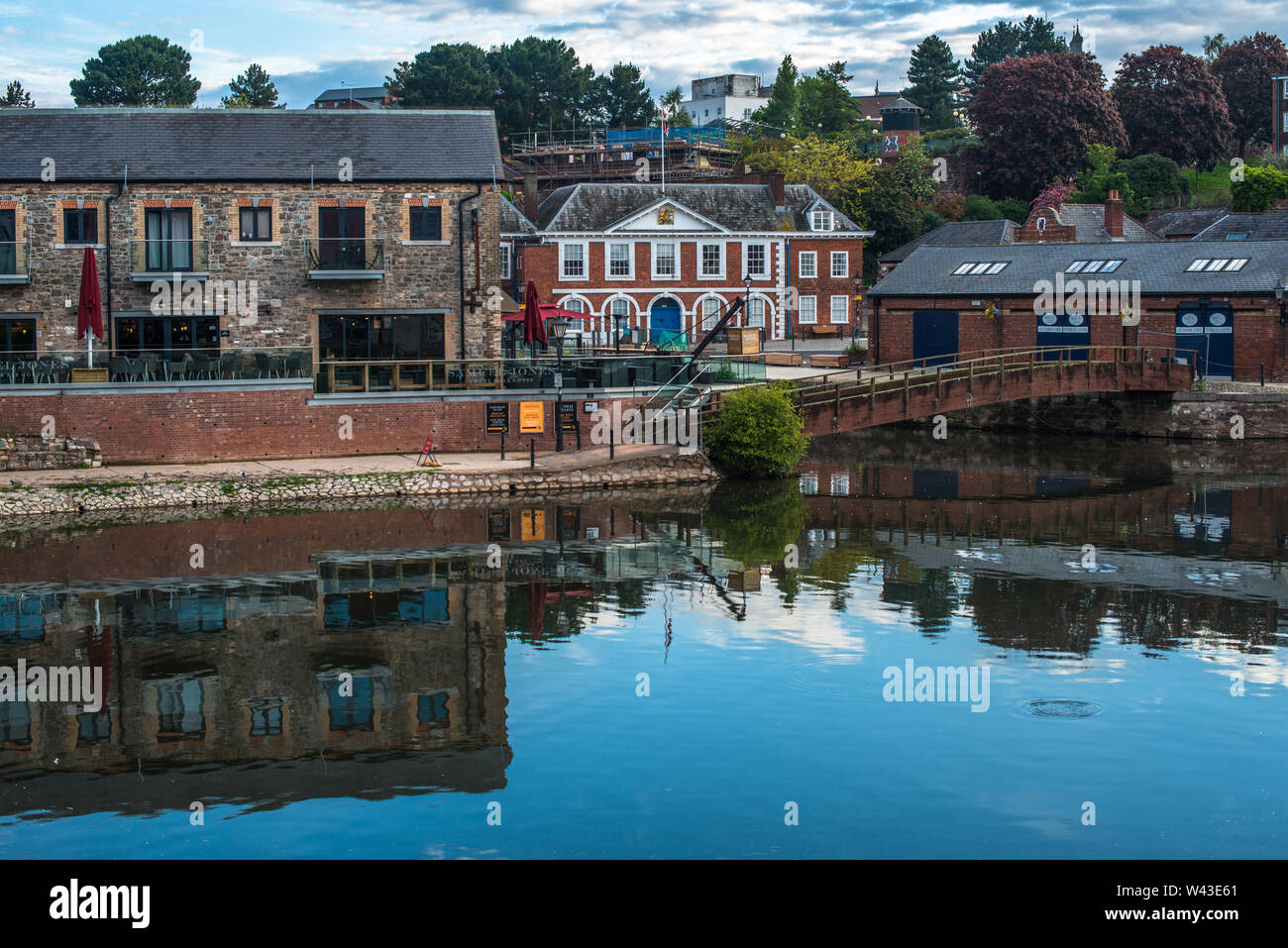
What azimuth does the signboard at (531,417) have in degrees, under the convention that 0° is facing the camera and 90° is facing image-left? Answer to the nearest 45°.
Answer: approximately 0°

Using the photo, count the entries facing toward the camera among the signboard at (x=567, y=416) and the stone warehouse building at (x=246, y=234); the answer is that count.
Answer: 2

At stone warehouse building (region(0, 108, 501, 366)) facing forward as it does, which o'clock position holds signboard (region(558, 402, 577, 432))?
The signboard is roughly at 10 o'clock from the stone warehouse building.

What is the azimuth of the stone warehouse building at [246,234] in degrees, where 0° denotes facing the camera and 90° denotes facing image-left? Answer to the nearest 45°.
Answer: approximately 0°

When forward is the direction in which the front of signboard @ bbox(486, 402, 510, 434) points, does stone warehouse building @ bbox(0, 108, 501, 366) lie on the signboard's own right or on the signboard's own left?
on the signboard's own right

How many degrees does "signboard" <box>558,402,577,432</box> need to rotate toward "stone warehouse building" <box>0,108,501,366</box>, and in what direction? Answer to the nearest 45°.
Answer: approximately 90° to its right

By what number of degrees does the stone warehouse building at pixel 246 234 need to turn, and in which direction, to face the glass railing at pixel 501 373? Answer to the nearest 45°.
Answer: approximately 45° to its left
